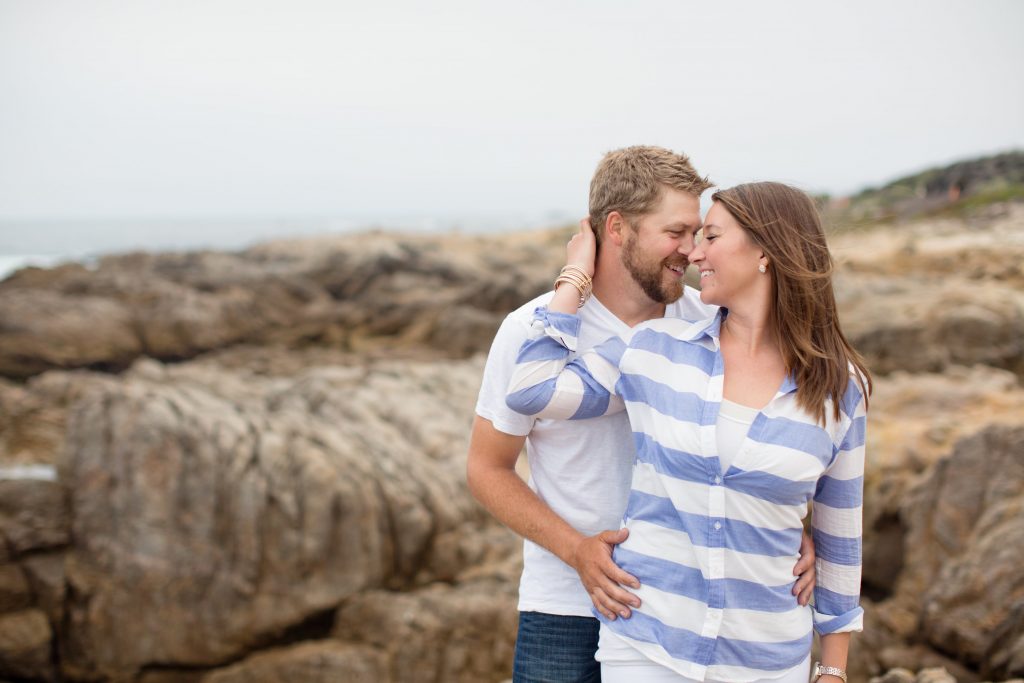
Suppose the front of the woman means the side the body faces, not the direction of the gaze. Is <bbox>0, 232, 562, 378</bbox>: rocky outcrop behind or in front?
behind

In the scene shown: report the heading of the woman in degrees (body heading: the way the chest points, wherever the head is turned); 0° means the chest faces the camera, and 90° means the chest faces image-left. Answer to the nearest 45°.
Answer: approximately 0°

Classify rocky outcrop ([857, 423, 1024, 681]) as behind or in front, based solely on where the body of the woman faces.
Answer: behind

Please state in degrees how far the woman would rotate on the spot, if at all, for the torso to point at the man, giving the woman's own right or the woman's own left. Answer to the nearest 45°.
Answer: approximately 135° to the woman's own right

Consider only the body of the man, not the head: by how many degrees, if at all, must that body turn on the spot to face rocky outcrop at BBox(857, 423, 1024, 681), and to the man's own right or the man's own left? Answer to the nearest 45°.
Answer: approximately 90° to the man's own left

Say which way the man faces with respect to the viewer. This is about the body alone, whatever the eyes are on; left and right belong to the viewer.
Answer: facing the viewer and to the right of the viewer

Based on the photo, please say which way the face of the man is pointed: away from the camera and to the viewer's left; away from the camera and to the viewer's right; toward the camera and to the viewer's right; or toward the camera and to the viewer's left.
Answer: toward the camera and to the viewer's right

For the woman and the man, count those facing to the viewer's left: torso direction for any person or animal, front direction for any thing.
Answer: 0

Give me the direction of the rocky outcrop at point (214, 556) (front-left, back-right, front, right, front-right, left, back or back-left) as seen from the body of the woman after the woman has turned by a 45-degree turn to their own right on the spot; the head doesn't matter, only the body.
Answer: right

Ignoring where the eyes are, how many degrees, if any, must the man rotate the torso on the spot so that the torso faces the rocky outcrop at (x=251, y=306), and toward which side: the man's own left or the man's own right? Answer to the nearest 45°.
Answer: approximately 180°
